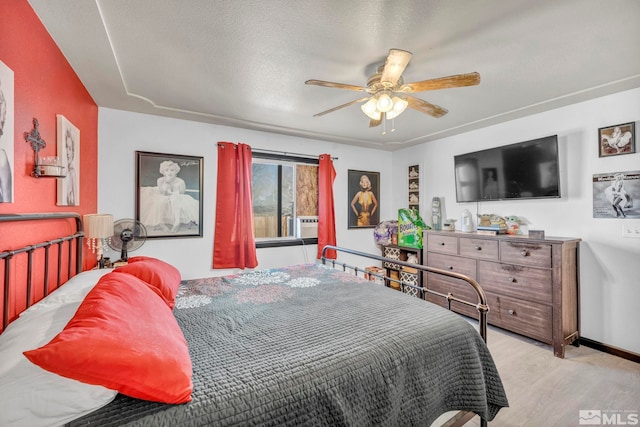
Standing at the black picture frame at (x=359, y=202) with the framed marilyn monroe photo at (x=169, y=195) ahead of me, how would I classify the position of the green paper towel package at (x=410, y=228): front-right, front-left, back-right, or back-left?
back-left

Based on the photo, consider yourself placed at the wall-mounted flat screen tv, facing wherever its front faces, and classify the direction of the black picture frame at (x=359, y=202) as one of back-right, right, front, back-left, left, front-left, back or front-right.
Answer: front-right

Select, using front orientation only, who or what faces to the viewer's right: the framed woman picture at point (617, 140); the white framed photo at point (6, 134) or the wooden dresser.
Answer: the white framed photo

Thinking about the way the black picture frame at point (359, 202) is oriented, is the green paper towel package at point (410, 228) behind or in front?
in front

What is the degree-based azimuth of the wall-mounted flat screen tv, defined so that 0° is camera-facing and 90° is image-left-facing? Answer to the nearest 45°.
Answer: approximately 45°

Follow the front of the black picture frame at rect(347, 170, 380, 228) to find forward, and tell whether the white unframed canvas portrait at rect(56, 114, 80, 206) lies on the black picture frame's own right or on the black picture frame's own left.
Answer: on the black picture frame's own right

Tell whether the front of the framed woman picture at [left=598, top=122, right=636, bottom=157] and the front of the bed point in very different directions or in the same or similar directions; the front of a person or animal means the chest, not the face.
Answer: very different directions

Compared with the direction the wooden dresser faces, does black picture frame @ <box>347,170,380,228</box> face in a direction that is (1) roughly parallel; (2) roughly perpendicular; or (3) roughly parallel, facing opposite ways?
roughly perpendicular

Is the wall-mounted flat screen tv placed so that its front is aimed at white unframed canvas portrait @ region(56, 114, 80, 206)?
yes

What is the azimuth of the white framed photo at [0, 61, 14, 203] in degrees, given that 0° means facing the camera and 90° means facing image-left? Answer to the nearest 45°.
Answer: approximately 270°

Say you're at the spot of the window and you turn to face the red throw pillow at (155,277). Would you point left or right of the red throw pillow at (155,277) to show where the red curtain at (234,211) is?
right

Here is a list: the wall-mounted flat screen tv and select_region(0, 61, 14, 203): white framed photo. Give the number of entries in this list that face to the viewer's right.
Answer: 1

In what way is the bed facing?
to the viewer's right
